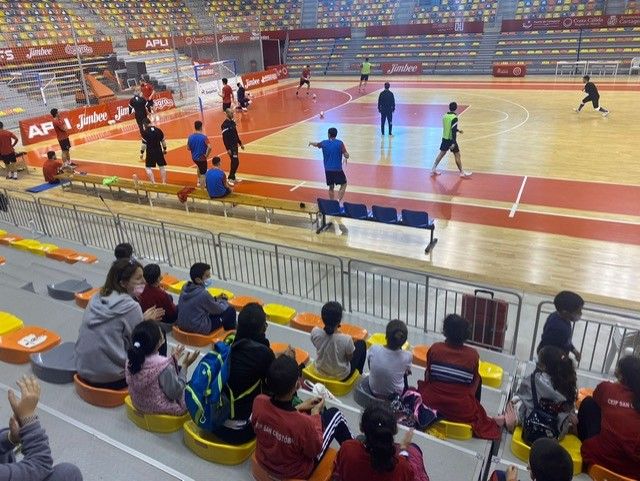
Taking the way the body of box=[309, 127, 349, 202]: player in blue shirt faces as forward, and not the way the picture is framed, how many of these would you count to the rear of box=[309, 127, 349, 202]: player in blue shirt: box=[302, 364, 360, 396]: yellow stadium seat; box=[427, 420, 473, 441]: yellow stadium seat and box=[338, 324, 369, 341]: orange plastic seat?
3

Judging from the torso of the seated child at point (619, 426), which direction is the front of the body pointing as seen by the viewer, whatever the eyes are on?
away from the camera

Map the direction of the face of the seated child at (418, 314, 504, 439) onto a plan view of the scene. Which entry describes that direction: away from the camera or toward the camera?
away from the camera

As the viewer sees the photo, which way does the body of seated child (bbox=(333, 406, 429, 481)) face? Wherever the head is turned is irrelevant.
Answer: away from the camera

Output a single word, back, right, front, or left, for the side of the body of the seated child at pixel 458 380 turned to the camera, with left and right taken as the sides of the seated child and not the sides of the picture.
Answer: back

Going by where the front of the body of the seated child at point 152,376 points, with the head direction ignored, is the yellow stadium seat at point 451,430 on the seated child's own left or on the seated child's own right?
on the seated child's own right

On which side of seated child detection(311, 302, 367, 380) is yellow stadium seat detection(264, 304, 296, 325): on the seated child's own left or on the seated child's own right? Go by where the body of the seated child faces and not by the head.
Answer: on the seated child's own left

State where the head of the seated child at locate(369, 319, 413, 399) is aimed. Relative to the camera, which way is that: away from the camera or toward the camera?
away from the camera

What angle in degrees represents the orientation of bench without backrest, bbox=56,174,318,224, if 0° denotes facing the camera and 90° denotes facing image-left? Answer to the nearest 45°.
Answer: approximately 225°

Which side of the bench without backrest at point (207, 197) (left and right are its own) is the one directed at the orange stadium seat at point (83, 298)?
back

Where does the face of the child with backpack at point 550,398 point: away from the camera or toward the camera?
away from the camera

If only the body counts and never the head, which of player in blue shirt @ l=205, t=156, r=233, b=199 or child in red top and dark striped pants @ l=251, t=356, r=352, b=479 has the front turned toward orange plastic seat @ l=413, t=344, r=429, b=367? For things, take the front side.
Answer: the child in red top and dark striped pants

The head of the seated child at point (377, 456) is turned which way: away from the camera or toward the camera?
away from the camera
